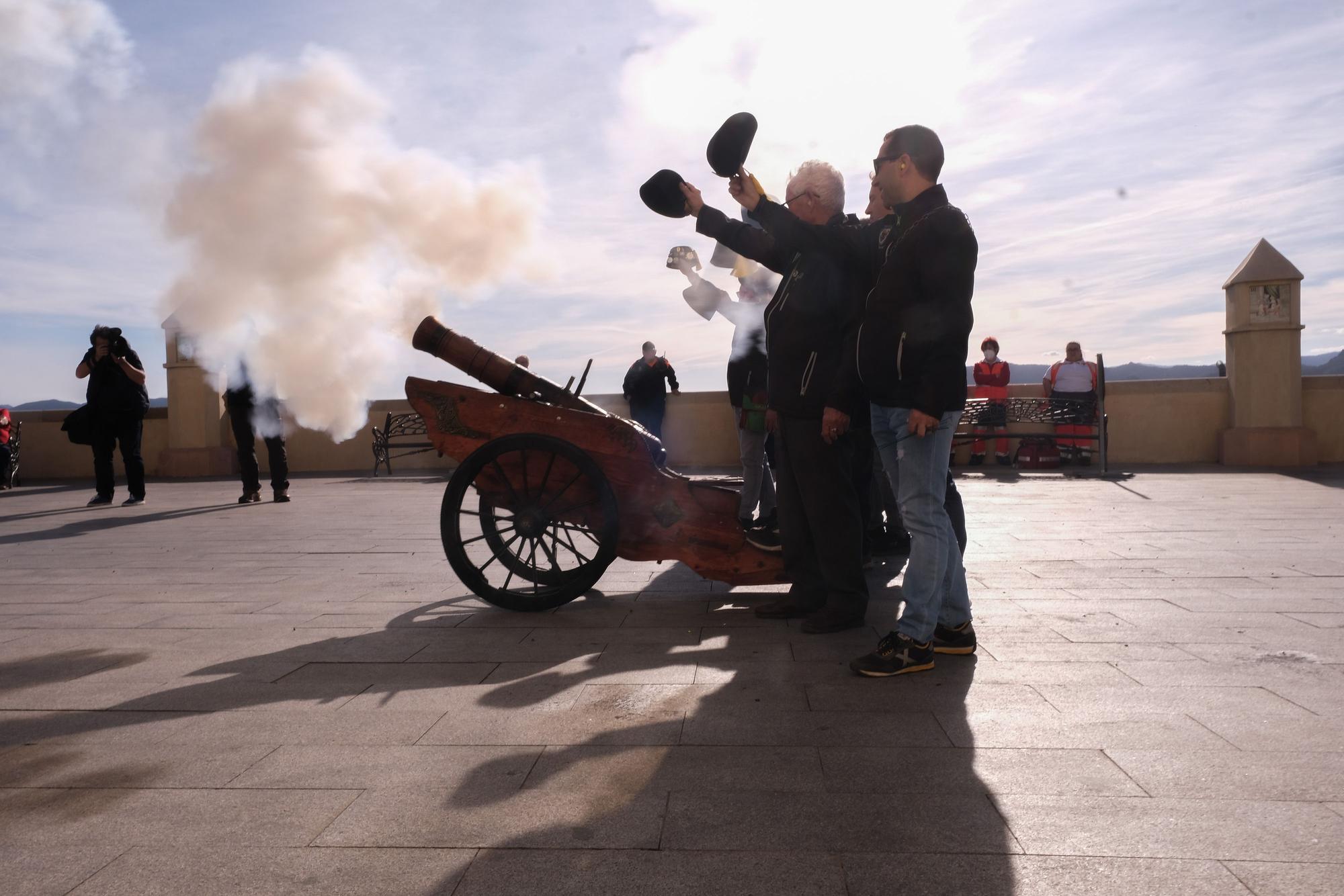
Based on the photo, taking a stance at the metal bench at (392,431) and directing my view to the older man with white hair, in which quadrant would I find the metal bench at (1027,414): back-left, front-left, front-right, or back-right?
front-left

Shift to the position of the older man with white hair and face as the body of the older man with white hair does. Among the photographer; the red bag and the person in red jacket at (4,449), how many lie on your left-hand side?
0

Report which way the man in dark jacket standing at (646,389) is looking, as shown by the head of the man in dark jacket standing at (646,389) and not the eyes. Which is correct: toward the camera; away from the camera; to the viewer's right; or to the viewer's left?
toward the camera

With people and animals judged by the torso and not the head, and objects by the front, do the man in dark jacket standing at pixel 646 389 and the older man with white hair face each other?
no

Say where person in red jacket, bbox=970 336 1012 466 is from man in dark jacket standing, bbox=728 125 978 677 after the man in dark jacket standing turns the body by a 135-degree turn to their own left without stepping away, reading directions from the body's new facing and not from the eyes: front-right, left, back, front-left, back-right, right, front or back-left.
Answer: back-left

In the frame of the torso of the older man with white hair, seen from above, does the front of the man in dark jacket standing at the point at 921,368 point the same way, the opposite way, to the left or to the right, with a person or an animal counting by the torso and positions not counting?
the same way

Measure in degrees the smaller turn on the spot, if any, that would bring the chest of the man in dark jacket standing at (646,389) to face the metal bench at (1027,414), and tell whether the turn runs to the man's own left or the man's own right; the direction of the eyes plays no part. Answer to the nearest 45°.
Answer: approximately 90° to the man's own left

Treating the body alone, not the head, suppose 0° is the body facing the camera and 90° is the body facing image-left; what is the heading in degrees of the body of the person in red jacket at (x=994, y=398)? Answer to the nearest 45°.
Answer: approximately 0°

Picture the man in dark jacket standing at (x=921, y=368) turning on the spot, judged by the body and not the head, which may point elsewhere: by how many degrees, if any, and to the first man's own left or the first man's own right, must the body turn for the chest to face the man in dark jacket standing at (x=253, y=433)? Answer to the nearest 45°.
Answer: approximately 45° to the first man's own right

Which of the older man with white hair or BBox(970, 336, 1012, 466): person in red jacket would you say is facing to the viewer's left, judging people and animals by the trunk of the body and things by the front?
the older man with white hair

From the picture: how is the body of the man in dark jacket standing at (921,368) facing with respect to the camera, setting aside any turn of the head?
to the viewer's left

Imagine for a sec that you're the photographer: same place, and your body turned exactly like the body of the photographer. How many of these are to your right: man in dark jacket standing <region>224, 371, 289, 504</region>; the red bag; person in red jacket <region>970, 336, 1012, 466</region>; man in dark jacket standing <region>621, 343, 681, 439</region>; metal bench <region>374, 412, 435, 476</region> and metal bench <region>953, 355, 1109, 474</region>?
0

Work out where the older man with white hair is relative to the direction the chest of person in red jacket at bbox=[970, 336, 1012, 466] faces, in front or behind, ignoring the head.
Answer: in front

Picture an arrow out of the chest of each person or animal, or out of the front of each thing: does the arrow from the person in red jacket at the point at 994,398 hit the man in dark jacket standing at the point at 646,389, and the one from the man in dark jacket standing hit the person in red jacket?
no

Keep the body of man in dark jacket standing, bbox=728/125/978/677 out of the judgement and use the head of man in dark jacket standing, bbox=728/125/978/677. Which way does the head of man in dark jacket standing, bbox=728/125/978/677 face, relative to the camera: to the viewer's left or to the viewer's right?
to the viewer's left

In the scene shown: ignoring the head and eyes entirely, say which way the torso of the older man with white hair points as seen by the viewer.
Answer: to the viewer's left

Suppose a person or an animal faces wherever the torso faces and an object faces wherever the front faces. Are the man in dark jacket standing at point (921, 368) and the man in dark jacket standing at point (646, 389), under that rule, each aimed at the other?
no

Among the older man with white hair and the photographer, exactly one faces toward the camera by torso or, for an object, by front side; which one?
the photographer

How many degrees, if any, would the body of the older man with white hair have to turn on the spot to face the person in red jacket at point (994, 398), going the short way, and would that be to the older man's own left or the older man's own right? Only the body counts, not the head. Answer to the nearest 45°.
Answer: approximately 90° to the older man's own right

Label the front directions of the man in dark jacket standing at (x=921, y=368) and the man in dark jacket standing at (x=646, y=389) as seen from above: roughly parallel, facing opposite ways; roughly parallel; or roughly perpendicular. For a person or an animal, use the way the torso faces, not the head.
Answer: roughly perpendicular
